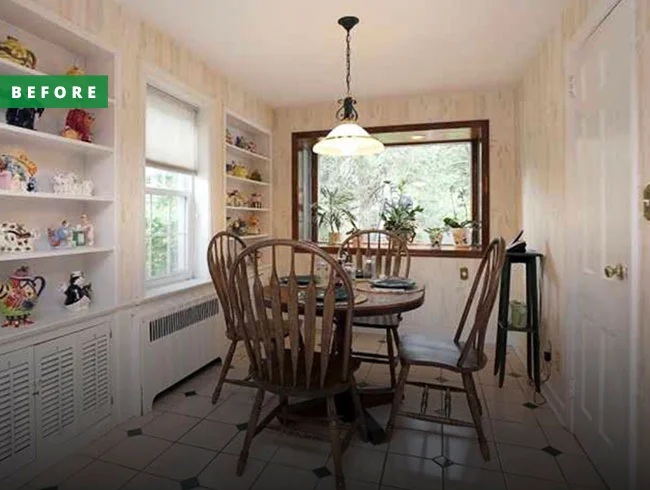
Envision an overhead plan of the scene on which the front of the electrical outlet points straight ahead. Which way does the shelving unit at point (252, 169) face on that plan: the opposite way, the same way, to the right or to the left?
to the left

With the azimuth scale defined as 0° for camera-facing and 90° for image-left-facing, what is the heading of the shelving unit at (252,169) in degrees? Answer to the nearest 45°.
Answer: approximately 315°

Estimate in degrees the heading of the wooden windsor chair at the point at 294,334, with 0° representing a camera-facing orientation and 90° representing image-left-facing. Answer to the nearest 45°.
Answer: approximately 225°

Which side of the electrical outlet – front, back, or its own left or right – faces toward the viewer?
front

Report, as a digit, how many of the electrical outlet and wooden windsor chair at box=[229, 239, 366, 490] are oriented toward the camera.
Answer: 1

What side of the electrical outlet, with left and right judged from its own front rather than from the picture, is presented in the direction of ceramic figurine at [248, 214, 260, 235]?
right

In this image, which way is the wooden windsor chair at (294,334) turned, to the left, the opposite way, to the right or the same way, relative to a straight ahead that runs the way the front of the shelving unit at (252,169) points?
to the left

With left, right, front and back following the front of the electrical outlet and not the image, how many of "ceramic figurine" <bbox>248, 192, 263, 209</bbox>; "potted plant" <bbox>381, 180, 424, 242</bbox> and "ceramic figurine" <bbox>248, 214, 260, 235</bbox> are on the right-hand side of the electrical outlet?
3

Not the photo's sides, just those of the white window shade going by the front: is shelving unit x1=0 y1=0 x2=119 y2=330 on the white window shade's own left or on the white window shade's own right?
on the white window shade's own right

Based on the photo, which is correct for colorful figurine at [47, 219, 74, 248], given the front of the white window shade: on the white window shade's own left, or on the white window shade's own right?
on the white window shade's own right

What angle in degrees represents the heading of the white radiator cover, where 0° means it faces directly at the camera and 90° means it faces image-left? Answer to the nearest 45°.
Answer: approximately 315°

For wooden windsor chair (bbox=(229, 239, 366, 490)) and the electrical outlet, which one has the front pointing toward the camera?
the electrical outlet

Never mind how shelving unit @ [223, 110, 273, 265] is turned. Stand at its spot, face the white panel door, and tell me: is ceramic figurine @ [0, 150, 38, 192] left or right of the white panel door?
right

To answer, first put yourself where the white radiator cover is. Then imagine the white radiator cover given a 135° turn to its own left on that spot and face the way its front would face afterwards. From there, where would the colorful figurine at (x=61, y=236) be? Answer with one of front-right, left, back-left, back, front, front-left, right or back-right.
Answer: back-left

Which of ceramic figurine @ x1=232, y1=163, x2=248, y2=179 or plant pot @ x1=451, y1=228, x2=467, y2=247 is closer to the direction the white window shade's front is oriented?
the plant pot

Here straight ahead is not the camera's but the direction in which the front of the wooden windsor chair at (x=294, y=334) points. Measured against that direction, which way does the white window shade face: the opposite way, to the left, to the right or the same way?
to the right

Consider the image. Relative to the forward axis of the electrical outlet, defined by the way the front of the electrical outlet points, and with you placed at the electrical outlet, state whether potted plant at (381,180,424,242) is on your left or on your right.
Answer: on your right

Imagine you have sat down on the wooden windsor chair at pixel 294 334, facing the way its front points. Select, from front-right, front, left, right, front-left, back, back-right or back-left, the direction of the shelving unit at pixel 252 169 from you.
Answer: front-left

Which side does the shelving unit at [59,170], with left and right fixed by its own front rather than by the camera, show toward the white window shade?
left
